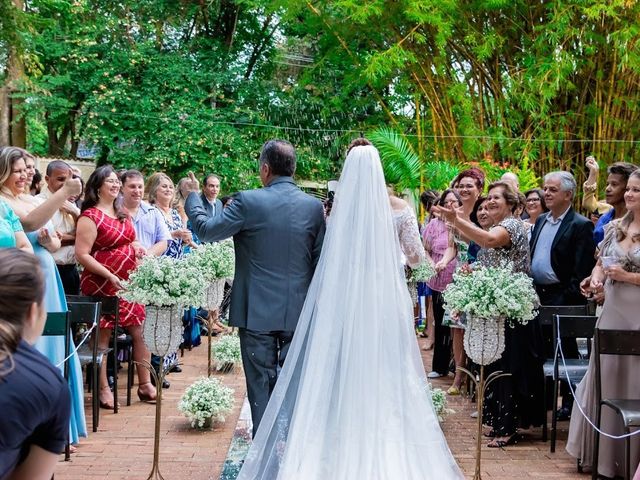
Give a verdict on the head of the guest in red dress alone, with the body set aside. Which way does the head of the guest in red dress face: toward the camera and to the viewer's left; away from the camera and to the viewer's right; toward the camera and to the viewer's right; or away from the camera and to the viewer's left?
toward the camera and to the viewer's right

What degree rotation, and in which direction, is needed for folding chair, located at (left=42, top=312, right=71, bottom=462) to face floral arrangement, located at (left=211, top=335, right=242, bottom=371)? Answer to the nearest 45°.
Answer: approximately 45° to its right

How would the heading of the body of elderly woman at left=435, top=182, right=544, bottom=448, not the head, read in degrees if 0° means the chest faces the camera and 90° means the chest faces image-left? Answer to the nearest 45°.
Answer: approximately 90°

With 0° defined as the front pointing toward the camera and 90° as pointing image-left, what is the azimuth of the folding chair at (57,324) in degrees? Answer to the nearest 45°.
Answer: approximately 180°

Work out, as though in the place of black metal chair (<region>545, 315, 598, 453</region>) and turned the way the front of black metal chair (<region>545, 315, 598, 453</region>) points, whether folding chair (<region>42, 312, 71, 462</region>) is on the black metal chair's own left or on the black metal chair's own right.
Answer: on the black metal chair's own left

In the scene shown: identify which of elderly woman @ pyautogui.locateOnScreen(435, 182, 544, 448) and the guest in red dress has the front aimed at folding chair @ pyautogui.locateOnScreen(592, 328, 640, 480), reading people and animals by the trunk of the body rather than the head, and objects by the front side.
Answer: the guest in red dress

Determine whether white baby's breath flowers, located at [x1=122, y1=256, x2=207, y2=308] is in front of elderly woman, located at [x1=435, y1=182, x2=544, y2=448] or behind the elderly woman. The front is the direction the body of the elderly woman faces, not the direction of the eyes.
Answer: in front

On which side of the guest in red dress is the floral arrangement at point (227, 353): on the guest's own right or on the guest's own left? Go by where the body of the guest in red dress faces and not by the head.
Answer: on the guest's own left

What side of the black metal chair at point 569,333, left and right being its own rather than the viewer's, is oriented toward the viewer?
back

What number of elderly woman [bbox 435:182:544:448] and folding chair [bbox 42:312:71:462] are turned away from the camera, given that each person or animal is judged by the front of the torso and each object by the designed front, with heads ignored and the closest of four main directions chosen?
1

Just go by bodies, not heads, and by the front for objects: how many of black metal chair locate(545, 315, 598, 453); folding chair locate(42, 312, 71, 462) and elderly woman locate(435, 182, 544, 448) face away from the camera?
2

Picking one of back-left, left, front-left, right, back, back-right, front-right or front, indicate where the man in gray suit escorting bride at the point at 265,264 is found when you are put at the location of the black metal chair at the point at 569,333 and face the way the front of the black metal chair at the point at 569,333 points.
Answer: back-left

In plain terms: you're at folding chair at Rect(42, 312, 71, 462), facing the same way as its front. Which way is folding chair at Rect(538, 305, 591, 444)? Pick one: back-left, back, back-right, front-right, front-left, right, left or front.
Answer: right

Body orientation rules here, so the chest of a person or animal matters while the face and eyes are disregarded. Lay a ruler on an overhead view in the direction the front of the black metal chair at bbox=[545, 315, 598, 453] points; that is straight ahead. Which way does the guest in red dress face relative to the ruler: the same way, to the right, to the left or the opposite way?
to the right
